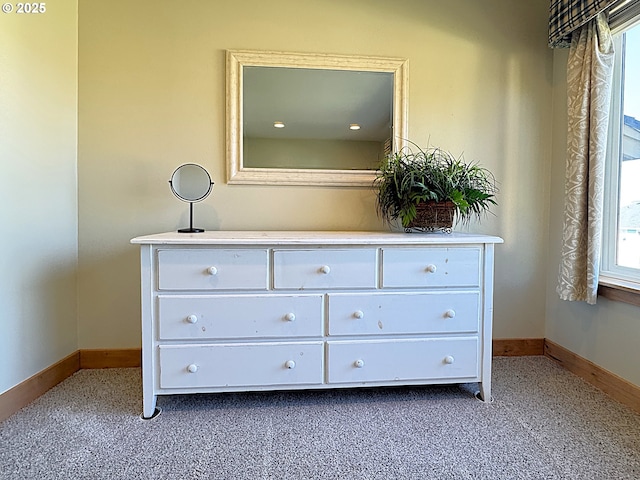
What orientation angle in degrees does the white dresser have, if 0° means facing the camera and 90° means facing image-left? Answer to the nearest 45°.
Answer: approximately 0°

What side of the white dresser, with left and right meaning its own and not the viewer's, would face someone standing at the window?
left
